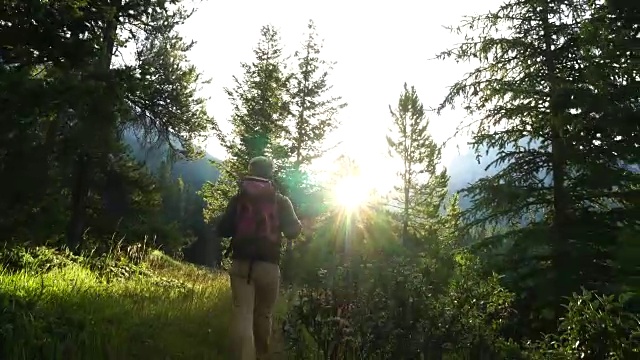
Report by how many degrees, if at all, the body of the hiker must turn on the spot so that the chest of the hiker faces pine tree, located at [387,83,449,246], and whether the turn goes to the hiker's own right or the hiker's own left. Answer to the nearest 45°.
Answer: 0° — they already face it

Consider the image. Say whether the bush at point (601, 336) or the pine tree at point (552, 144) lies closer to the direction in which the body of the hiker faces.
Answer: the pine tree

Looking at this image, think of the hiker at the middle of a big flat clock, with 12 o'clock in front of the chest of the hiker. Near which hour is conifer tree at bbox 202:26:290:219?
The conifer tree is roughly at 12 o'clock from the hiker.

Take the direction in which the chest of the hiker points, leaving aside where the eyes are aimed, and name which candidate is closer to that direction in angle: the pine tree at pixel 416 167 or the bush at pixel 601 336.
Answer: the pine tree

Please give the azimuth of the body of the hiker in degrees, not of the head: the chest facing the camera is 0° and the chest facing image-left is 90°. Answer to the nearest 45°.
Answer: approximately 180°

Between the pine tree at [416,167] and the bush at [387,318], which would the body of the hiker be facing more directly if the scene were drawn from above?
the pine tree

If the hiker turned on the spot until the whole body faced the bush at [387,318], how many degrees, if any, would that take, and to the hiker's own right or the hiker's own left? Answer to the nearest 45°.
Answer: approximately 90° to the hiker's own right

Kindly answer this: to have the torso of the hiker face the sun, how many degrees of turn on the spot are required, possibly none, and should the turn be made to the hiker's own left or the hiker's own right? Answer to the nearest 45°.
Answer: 0° — they already face it

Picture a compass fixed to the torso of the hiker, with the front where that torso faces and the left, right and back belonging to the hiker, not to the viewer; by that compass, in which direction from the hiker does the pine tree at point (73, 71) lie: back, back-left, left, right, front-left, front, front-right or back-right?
front-left

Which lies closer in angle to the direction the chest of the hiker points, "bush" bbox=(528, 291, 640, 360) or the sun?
the sun

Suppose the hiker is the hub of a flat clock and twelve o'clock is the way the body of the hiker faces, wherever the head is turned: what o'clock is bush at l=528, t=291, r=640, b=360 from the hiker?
The bush is roughly at 4 o'clock from the hiker.
